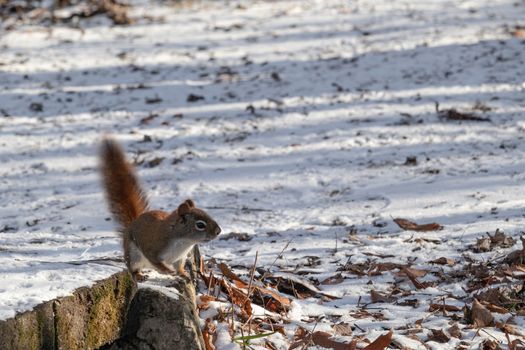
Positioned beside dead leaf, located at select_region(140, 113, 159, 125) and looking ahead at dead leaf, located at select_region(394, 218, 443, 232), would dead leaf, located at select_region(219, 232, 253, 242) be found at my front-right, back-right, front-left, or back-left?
front-right

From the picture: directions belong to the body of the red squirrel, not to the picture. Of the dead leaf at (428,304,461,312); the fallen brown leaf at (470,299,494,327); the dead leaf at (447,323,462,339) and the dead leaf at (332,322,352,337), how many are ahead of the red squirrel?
4

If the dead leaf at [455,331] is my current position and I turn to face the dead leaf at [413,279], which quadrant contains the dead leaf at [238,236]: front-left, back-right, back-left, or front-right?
front-left

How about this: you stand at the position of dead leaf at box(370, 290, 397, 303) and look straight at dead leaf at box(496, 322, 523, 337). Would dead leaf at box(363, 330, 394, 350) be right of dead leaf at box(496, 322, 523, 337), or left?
right

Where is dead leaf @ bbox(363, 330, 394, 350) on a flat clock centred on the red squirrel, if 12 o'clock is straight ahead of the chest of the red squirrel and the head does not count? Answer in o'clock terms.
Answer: The dead leaf is roughly at 1 o'clock from the red squirrel.

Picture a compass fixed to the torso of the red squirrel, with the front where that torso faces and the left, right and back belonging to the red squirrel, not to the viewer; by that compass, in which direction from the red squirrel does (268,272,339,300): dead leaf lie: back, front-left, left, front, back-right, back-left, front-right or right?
front-left

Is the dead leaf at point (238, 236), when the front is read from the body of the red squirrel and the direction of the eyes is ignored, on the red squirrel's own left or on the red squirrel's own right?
on the red squirrel's own left

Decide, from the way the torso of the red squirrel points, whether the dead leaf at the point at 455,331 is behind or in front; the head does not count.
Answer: in front

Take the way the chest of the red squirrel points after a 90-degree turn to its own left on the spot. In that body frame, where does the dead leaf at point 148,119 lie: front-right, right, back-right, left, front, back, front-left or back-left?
front

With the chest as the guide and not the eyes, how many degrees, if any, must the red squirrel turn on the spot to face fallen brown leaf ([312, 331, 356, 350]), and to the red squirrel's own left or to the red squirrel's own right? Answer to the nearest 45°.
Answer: approximately 45° to the red squirrel's own right

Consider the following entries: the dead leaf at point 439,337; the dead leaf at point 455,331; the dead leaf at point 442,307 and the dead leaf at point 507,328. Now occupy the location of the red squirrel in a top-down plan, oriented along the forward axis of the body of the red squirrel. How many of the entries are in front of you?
4

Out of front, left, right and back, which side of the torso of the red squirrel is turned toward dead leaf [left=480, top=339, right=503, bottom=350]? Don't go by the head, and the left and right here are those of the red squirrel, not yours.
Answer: front

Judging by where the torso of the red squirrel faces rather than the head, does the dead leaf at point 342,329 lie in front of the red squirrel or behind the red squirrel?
in front

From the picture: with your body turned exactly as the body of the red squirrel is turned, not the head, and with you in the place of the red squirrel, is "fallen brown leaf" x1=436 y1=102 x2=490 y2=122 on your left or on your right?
on your left

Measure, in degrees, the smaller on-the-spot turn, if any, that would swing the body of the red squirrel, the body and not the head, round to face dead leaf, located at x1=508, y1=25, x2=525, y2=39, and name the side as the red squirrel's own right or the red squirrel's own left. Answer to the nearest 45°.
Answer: approximately 45° to the red squirrel's own left

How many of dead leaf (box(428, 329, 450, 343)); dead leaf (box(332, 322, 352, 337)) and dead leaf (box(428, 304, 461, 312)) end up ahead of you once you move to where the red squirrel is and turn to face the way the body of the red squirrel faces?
3

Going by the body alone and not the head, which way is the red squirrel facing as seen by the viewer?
to the viewer's right

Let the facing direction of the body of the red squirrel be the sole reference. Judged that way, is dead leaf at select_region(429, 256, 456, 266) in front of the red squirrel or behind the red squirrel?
in front
